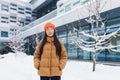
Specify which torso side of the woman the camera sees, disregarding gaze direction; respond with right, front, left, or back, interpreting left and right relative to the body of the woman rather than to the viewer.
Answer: front
